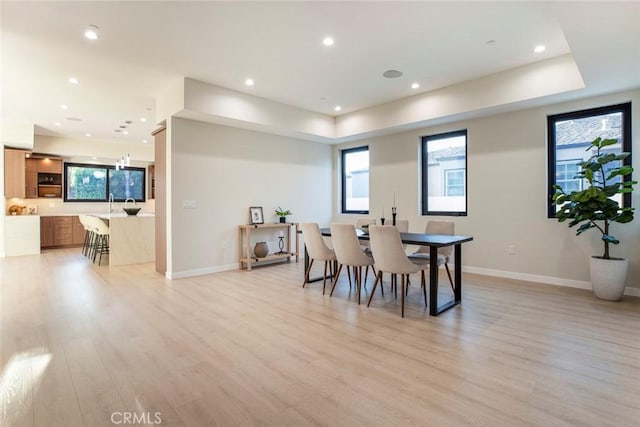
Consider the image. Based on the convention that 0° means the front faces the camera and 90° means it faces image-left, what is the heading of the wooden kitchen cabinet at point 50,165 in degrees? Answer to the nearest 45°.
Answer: approximately 0°

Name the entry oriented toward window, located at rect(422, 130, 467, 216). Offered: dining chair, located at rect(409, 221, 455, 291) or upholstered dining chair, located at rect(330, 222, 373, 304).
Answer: the upholstered dining chair

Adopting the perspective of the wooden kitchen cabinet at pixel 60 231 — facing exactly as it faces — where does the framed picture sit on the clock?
The framed picture is roughly at 11 o'clock from the wooden kitchen cabinet.

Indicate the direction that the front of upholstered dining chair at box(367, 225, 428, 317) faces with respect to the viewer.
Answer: facing away from the viewer and to the right of the viewer

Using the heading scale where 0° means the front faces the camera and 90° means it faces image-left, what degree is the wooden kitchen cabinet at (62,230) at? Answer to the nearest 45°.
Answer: approximately 0°

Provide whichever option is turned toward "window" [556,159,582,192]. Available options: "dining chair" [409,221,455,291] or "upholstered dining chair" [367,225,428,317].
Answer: the upholstered dining chair

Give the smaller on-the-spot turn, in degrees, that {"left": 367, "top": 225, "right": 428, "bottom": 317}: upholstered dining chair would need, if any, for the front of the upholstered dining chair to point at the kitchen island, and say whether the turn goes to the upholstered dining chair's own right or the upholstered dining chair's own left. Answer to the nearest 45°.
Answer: approximately 135° to the upholstered dining chair's own left
